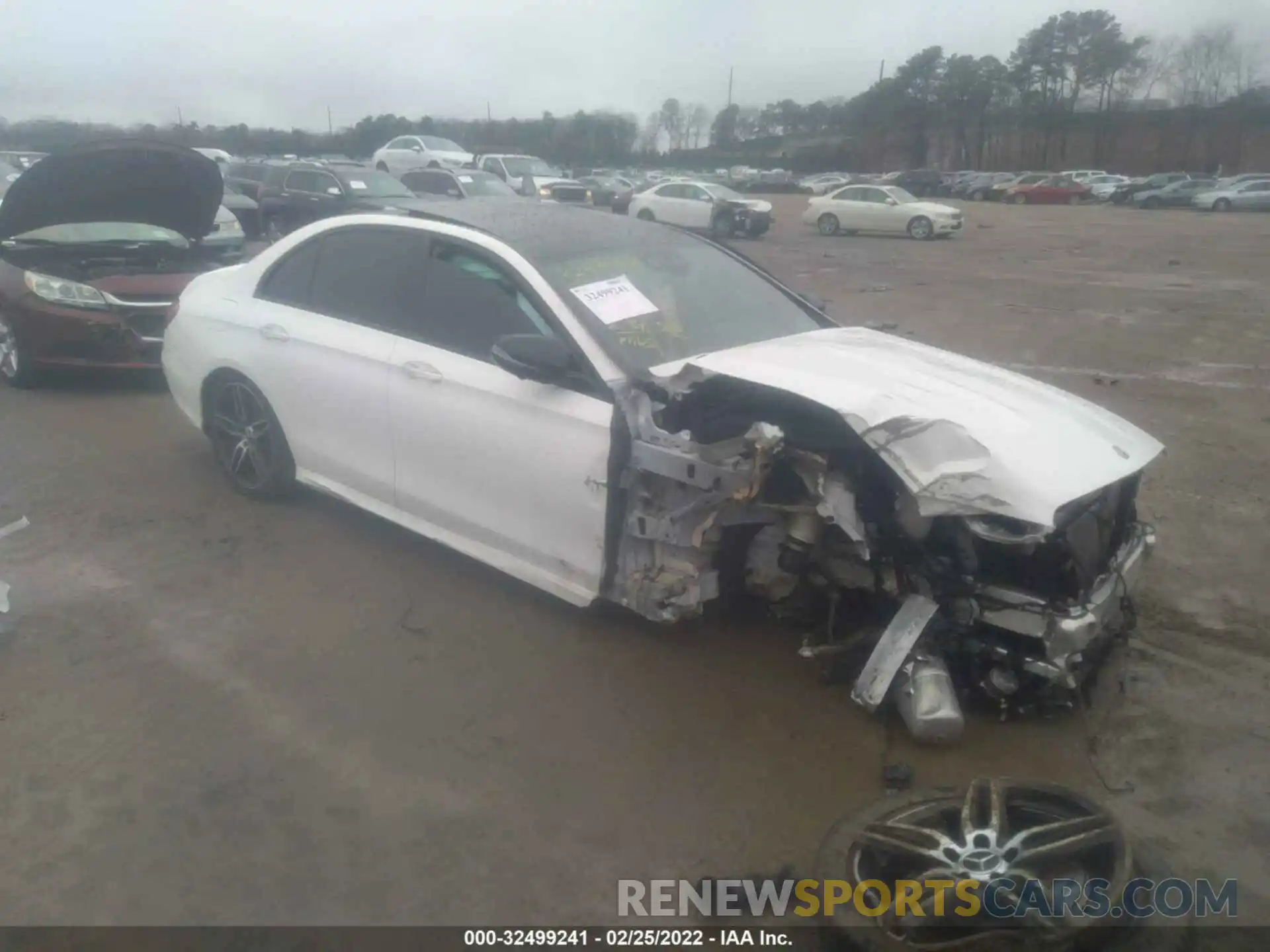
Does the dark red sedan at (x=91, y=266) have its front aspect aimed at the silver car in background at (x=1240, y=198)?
no

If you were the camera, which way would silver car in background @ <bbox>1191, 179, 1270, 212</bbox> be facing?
facing to the left of the viewer

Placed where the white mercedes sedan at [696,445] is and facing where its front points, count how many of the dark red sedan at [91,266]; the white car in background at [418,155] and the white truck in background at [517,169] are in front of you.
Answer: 0

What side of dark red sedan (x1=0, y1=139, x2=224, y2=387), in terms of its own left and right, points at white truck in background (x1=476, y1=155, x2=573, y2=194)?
left

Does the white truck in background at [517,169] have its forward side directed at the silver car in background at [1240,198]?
no

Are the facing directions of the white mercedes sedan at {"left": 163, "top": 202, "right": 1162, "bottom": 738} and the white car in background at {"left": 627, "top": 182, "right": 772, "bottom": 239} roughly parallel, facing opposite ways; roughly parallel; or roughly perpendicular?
roughly parallel

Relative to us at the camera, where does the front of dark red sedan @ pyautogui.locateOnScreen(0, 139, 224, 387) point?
facing the viewer and to the right of the viewer

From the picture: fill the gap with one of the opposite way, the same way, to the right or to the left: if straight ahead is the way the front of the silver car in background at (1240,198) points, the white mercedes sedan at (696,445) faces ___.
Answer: the opposite way

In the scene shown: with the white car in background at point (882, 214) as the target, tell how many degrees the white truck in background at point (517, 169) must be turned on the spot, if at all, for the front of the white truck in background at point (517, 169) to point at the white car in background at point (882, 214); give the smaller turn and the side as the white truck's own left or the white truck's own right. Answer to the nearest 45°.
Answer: approximately 45° to the white truck's own left

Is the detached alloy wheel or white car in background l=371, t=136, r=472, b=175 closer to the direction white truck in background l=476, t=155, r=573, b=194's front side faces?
the detached alloy wheel

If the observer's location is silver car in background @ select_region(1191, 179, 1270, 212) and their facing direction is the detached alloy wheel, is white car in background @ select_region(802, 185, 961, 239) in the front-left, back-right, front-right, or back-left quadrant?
front-right

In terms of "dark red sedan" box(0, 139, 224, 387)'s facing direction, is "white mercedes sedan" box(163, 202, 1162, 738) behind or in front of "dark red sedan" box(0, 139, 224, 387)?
in front

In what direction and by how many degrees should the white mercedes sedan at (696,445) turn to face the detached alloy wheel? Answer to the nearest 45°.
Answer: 0° — it already faces it
